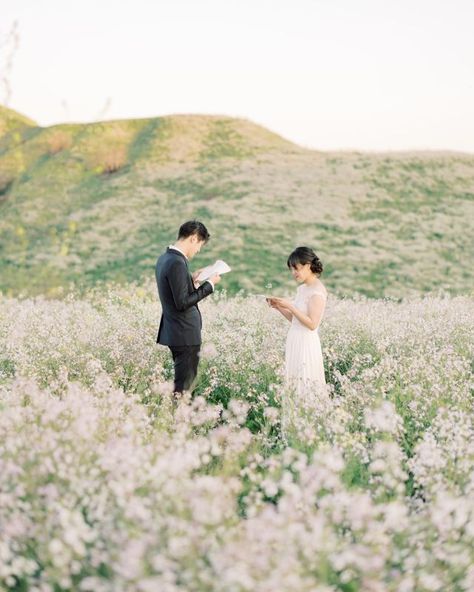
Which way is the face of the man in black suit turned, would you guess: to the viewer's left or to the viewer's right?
to the viewer's right

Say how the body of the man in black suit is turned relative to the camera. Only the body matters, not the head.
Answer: to the viewer's right

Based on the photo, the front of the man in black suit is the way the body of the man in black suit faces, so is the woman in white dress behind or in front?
in front
